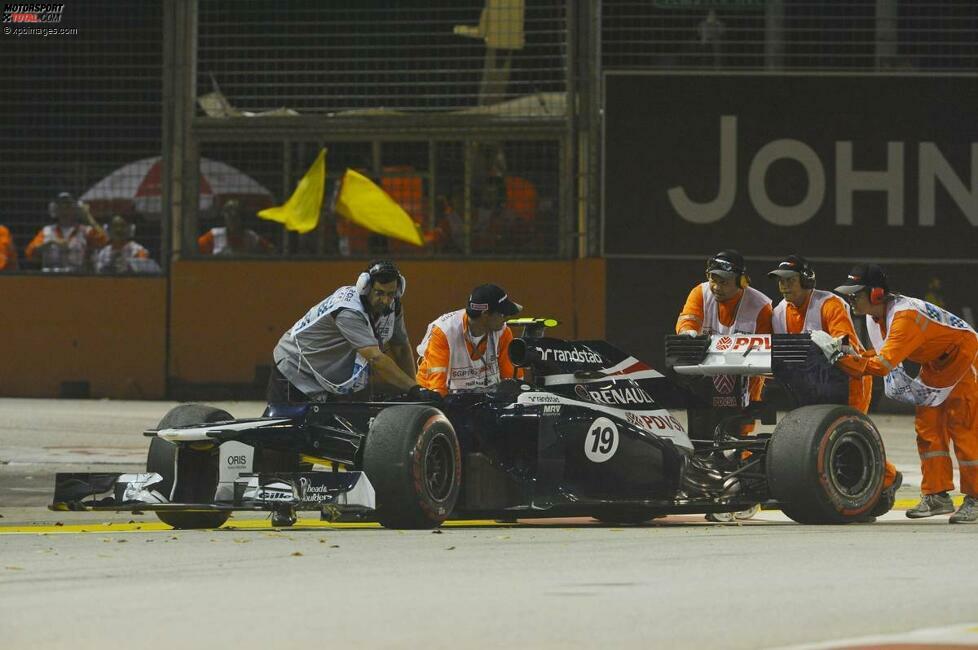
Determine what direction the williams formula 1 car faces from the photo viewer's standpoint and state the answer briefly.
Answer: facing the viewer and to the left of the viewer

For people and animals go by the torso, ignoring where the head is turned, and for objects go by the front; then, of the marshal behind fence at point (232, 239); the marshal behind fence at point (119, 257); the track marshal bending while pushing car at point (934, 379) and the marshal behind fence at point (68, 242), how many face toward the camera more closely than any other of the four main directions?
3

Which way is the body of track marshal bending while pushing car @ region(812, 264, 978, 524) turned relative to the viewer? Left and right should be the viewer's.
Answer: facing to the left of the viewer

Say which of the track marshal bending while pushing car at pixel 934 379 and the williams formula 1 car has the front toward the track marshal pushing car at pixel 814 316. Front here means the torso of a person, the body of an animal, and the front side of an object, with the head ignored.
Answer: the track marshal bending while pushing car at pixel 934 379

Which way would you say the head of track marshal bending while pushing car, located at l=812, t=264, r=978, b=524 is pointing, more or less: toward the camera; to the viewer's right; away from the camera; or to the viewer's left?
to the viewer's left

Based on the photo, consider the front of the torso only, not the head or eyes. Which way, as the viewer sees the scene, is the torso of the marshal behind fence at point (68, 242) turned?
toward the camera

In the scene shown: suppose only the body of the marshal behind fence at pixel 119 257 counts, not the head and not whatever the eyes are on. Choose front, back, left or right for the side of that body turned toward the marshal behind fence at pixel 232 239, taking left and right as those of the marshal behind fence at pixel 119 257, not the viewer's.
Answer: left

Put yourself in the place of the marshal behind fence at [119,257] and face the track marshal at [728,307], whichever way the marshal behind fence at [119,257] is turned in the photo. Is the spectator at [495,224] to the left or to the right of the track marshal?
left

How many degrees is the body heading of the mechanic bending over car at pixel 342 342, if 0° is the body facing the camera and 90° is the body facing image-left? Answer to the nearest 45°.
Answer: approximately 315°

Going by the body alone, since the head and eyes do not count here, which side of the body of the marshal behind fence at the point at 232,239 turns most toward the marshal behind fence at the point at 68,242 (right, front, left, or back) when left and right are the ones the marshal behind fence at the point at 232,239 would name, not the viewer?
right

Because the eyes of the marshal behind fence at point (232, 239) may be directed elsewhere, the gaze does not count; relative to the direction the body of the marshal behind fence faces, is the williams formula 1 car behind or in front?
in front

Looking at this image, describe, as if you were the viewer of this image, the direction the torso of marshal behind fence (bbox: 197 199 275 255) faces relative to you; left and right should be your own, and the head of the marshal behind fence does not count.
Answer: facing the viewer

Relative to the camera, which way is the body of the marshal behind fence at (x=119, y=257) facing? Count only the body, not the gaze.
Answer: toward the camera
